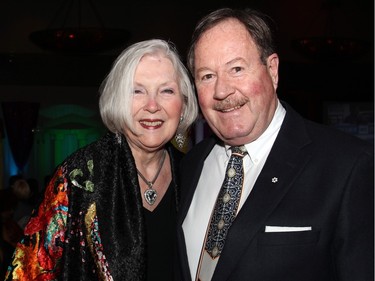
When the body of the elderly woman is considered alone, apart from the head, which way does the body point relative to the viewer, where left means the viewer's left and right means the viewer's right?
facing the viewer and to the right of the viewer

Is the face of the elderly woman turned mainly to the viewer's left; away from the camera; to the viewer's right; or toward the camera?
toward the camera
